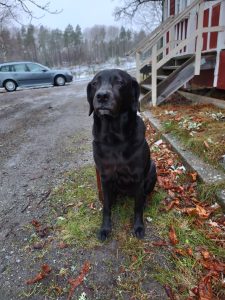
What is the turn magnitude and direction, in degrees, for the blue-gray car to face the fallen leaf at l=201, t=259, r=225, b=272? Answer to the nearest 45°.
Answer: approximately 90° to its right

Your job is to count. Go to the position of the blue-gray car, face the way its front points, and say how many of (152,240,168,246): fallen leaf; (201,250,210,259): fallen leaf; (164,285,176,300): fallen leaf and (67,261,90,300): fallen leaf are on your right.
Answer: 4

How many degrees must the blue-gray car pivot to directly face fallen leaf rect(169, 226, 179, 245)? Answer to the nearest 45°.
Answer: approximately 90° to its right

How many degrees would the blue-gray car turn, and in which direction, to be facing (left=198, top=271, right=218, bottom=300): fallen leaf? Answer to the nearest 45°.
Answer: approximately 90° to its right

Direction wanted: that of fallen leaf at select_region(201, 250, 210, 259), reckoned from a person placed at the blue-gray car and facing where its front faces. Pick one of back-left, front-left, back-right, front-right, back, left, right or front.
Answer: right

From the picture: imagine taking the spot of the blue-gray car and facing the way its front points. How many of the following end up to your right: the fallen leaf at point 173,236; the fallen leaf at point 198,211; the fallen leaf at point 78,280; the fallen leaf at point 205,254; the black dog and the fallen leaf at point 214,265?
6

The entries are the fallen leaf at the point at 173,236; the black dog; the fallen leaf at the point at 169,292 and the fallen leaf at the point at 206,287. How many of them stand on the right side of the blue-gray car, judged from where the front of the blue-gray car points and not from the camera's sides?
4

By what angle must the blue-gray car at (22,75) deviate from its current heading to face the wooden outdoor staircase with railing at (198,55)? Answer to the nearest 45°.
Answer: approximately 90° to its right

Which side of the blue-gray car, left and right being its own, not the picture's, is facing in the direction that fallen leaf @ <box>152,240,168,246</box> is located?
right

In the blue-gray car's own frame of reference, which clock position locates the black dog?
The black dog is roughly at 3 o'clock from the blue-gray car.

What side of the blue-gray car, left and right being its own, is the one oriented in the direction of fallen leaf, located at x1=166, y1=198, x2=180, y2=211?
right

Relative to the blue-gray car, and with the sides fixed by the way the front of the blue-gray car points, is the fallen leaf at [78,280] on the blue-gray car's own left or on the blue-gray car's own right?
on the blue-gray car's own right

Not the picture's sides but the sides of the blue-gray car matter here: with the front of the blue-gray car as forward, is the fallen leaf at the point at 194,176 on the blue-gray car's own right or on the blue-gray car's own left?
on the blue-gray car's own right

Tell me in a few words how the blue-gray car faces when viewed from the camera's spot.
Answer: facing to the right of the viewer
